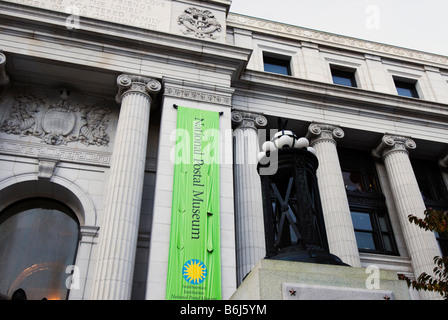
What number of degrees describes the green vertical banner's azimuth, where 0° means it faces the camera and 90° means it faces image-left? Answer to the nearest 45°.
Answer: approximately 0°

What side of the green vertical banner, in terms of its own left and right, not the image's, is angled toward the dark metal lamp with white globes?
front
